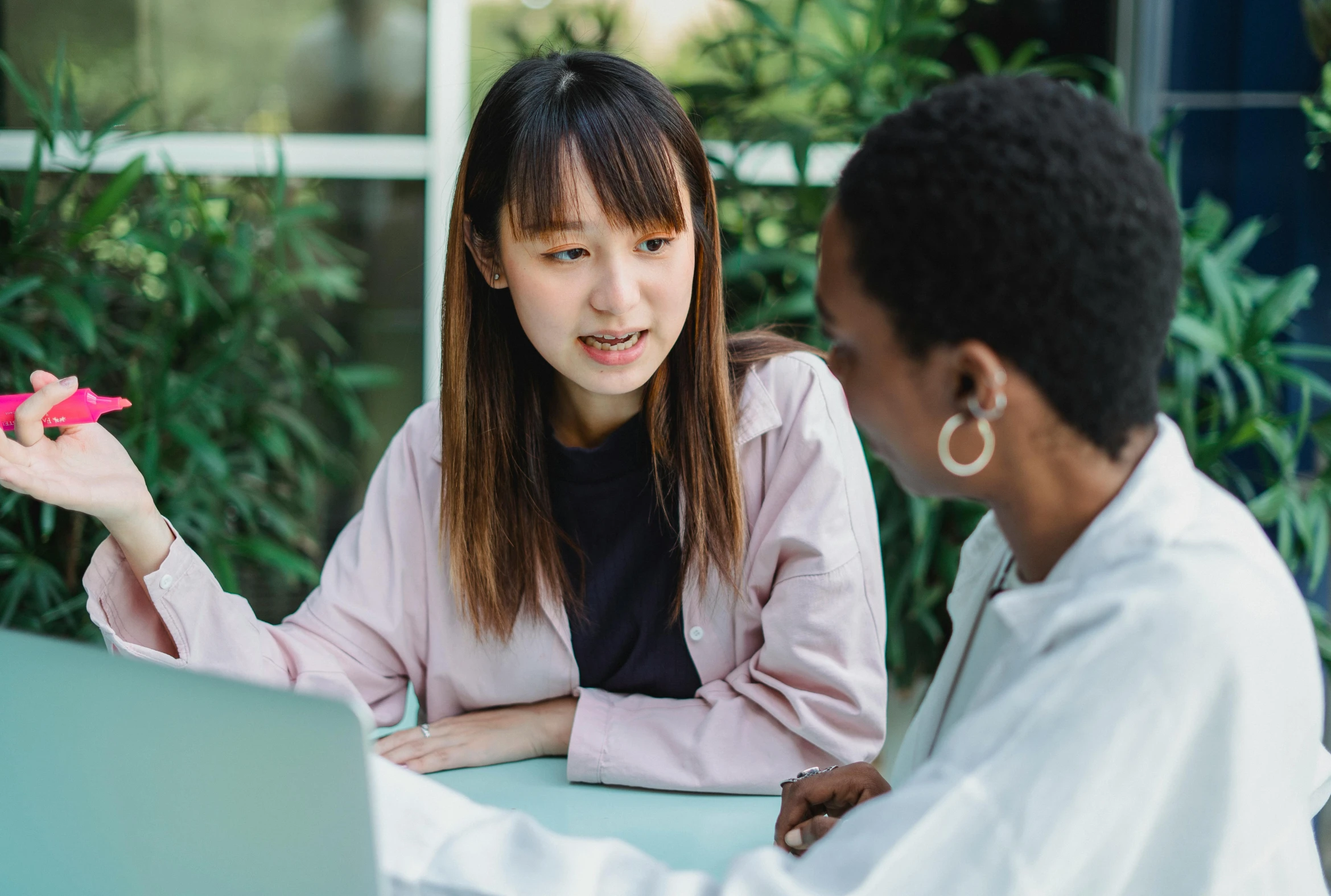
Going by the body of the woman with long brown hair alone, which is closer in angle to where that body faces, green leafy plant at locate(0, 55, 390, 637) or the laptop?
the laptop

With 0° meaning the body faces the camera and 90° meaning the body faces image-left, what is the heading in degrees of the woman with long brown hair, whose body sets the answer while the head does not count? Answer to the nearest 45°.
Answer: approximately 0°

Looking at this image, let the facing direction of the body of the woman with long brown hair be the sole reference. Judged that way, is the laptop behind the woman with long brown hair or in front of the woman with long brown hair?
in front
